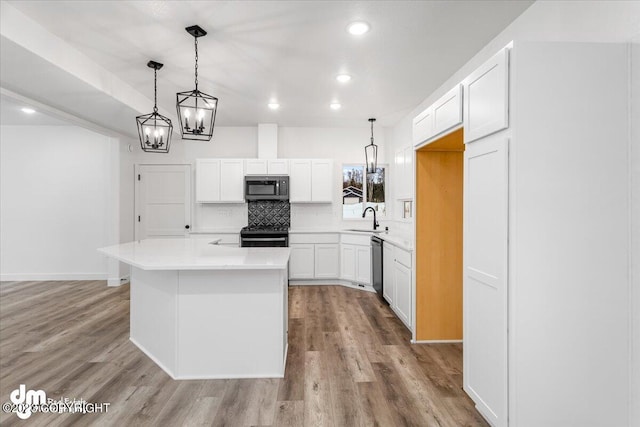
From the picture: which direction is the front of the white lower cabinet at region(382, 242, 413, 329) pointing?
to the viewer's left

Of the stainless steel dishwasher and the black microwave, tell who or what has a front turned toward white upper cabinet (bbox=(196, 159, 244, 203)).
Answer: the stainless steel dishwasher

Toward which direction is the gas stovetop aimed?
toward the camera

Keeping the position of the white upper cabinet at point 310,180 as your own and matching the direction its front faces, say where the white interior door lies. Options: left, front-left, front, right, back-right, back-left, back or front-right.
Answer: right

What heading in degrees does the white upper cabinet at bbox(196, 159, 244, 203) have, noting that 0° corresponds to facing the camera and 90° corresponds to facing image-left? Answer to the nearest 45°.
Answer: approximately 0°

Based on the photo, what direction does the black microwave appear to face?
toward the camera

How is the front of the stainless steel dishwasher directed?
to the viewer's left

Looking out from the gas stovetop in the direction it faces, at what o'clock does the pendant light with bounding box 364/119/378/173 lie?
The pendant light is roughly at 9 o'clock from the gas stovetop.

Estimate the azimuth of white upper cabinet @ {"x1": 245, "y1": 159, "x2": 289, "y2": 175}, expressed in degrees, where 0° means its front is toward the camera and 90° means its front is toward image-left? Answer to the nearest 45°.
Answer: approximately 0°

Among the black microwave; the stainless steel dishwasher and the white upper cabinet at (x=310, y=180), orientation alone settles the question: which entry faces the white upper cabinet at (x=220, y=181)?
the stainless steel dishwasher

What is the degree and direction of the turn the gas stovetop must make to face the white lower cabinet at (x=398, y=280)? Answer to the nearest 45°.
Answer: approximately 45° to its left

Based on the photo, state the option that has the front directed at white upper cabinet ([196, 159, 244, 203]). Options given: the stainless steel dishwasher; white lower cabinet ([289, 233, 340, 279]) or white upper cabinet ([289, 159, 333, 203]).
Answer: the stainless steel dishwasher

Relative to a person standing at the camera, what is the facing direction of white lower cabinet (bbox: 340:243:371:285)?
facing the viewer and to the left of the viewer

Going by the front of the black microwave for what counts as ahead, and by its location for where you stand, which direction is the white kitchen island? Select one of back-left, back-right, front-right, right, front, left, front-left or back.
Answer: front

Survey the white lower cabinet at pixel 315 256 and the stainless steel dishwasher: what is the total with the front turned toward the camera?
1

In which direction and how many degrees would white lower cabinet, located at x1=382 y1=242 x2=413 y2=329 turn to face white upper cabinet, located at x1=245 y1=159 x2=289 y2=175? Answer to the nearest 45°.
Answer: approximately 45° to its right

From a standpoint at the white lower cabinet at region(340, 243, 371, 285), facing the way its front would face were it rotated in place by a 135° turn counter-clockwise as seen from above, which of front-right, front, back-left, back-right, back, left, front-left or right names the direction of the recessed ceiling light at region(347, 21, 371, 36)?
right
